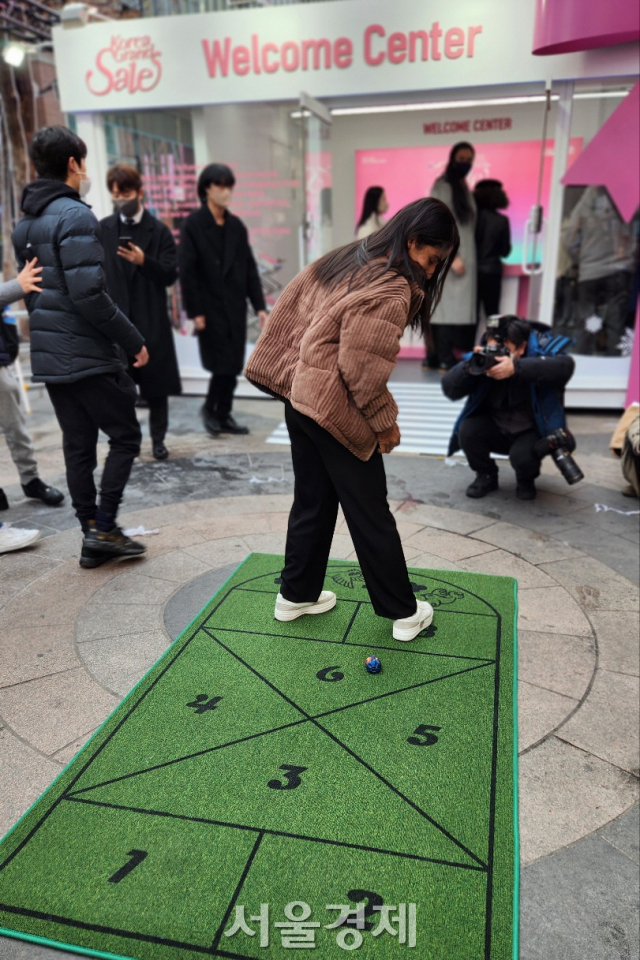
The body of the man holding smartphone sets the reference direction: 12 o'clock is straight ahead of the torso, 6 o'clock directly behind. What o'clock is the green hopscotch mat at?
The green hopscotch mat is roughly at 12 o'clock from the man holding smartphone.

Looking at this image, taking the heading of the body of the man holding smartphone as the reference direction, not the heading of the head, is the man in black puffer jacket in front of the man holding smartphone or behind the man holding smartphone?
in front

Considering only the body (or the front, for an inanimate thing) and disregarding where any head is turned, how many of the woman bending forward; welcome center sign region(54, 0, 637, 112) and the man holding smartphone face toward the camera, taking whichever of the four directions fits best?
2

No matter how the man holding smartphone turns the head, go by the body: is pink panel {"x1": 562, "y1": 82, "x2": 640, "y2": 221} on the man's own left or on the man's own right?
on the man's own left

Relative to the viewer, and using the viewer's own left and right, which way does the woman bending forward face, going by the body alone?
facing to the right of the viewer

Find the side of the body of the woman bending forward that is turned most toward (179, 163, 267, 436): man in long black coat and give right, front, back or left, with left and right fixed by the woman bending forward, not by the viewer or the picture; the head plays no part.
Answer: left

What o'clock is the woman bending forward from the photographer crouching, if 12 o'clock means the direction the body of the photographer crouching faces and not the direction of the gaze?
The woman bending forward is roughly at 1 o'clock from the photographer crouching.

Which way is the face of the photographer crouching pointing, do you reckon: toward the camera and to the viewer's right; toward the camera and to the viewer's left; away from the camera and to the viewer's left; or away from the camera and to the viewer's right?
toward the camera and to the viewer's left

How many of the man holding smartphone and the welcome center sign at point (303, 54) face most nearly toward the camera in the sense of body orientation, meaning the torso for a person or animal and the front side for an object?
2

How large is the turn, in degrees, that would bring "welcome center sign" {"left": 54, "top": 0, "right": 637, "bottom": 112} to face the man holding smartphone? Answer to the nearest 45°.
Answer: approximately 45° to its right

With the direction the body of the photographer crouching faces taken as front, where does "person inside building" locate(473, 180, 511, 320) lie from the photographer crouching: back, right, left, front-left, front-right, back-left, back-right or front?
back-right

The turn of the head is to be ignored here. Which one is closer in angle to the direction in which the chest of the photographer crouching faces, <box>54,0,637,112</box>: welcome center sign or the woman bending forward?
the woman bending forward

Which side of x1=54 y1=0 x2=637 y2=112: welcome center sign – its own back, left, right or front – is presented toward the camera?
front

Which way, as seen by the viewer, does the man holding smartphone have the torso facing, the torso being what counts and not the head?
toward the camera
